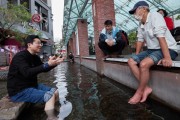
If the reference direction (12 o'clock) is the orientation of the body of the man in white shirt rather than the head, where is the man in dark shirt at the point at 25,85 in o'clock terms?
The man in dark shirt is roughly at 1 o'clock from the man in white shirt.

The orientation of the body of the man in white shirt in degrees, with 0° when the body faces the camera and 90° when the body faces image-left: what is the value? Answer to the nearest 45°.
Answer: approximately 45°

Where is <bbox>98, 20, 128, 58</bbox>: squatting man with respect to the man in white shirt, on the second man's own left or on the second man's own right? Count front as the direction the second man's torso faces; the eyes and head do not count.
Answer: on the second man's own right

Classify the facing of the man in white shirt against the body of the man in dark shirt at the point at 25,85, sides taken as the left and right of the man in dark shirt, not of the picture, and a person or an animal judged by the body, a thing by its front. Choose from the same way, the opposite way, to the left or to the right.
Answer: the opposite way

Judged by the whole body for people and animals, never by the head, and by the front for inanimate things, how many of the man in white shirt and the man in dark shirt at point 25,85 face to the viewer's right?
1

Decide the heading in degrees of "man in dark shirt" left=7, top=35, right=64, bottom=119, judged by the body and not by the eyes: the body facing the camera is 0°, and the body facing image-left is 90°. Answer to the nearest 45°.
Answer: approximately 270°

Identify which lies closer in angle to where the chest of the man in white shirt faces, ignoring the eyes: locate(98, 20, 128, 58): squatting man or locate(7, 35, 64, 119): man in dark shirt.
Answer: the man in dark shirt

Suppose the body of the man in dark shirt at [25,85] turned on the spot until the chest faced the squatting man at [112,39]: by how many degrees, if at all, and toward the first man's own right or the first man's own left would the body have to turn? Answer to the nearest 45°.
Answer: approximately 45° to the first man's own left
